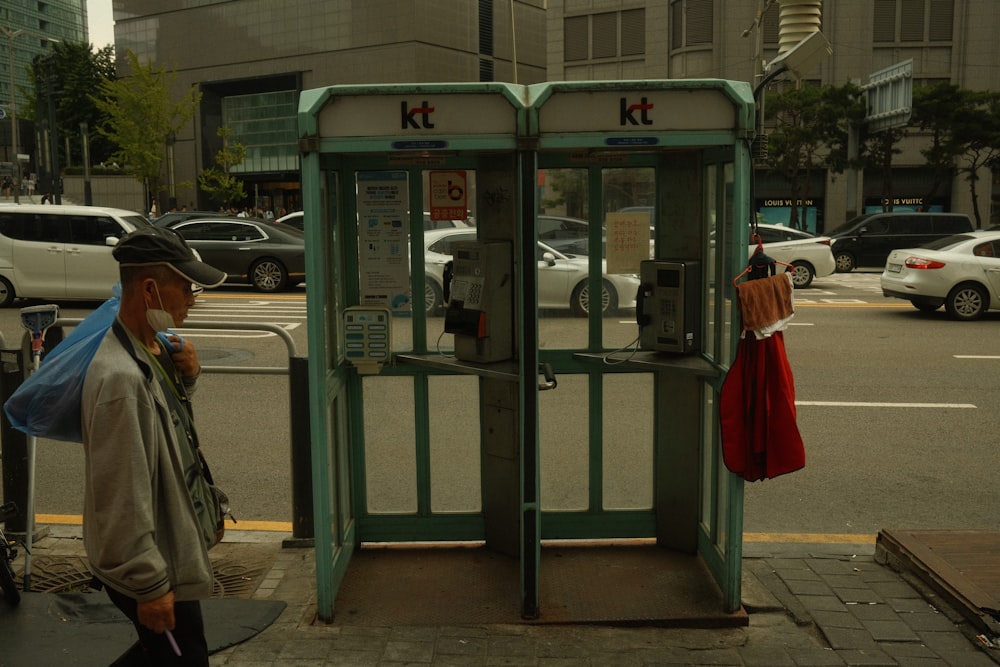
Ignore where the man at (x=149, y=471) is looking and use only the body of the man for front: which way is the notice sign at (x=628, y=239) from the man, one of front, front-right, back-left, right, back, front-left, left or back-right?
front-left

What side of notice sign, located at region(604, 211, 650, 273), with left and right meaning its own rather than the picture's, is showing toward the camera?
front

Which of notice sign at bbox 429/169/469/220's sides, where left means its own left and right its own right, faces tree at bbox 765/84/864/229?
back

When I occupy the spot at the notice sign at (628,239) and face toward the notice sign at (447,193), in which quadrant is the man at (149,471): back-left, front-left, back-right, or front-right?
front-left

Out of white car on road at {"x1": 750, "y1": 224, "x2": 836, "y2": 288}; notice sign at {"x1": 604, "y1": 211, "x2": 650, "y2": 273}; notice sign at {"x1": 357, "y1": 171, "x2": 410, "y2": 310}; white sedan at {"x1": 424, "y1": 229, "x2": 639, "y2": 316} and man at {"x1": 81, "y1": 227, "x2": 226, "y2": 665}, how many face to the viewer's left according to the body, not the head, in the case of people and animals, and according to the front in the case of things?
1

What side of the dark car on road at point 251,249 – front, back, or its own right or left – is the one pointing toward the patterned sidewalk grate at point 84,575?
left

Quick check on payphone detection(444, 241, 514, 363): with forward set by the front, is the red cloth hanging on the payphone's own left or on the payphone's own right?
on the payphone's own left

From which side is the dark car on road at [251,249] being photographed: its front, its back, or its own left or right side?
left

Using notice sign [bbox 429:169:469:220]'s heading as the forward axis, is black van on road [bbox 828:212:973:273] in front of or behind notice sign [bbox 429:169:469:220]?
behind

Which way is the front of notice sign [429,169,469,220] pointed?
toward the camera

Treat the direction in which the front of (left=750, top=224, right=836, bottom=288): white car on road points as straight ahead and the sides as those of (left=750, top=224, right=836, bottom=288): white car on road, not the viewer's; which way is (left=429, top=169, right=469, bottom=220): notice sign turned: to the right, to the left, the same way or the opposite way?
to the left

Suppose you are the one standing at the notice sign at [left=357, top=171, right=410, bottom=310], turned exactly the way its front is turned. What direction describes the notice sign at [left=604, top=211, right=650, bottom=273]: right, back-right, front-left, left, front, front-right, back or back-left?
left

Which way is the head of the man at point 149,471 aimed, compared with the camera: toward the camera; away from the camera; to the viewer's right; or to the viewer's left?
to the viewer's right

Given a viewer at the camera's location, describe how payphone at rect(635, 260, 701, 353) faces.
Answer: facing the viewer and to the left of the viewer

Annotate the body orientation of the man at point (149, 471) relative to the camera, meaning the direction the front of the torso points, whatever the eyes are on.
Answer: to the viewer's right

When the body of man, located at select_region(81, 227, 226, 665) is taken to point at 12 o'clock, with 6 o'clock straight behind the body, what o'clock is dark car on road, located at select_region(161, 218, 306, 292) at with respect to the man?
The dark car on road is roughly at 9 o'clock from the man.
